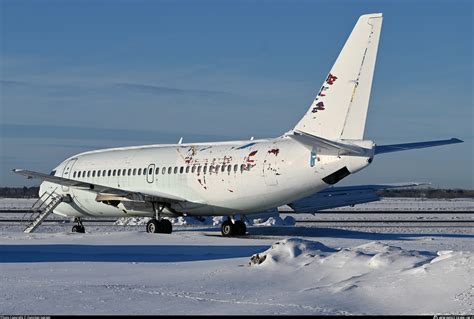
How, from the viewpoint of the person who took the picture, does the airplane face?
facing away from the viewer and to the left of the viewer
